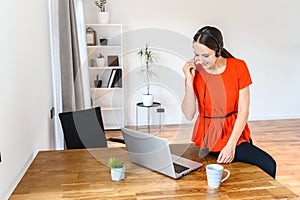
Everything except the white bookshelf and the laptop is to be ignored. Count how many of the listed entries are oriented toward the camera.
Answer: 1

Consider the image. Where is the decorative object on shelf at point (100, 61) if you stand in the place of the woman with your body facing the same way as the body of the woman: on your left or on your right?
on your right

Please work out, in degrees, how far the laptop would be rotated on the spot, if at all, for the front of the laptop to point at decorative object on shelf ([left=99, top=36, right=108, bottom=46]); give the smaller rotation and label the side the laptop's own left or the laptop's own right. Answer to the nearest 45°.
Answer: approximately 45° to the laptop's own left

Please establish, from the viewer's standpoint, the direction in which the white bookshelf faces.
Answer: facing the viewer

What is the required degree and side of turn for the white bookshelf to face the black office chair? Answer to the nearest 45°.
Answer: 0° — it already faces it

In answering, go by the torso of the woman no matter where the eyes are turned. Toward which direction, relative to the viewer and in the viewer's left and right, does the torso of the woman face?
facing the viewer and to the left of the viewer

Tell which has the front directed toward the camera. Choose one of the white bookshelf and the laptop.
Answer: the white bookshelf

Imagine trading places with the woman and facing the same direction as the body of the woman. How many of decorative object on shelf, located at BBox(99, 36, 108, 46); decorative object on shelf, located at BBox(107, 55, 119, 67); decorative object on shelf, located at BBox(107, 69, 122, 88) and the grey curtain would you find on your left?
0

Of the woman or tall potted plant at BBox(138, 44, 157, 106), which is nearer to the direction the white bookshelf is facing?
the woman

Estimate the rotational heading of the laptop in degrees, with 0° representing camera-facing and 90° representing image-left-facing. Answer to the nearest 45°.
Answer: approximately 225°

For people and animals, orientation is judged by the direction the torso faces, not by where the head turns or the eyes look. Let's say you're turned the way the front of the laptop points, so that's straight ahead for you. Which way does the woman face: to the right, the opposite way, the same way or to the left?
the opposite way

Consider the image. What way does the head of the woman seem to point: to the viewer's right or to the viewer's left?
to the viewer's left

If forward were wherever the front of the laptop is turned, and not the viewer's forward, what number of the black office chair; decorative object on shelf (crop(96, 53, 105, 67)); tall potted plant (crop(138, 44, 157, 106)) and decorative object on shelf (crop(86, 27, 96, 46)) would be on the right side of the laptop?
0
